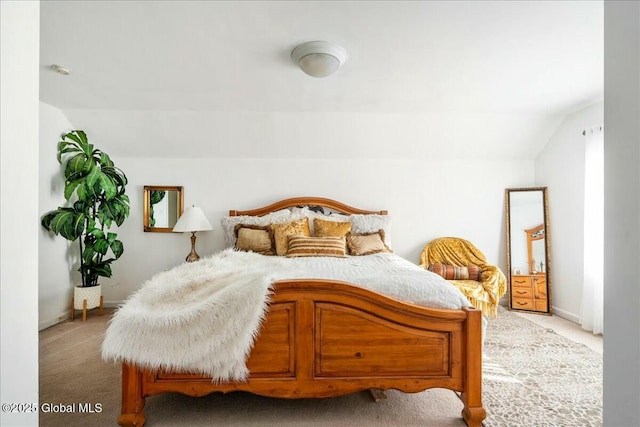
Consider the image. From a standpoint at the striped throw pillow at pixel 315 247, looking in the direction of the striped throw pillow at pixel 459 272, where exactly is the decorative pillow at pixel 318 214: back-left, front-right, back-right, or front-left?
front-left

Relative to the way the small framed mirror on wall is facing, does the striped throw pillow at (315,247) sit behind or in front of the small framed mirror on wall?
in front

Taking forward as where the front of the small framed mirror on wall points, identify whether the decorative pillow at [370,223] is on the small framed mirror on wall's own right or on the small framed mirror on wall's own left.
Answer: on the small framed mirror on wall's own left

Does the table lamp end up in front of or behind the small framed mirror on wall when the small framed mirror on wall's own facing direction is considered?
in front

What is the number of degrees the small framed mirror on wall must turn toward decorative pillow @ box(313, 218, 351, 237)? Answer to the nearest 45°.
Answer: approximately 45° to its left

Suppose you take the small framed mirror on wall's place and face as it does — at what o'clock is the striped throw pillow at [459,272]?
The striped throw pillow is roughly at 10 o'clock from the small framed mirror on wall.

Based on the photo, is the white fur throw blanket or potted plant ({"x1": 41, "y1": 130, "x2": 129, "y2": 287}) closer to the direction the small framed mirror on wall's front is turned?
the white fur throw blanket

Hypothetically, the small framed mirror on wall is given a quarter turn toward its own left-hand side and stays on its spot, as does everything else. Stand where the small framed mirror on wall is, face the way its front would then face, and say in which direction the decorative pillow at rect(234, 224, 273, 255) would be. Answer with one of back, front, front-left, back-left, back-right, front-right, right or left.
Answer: front-right

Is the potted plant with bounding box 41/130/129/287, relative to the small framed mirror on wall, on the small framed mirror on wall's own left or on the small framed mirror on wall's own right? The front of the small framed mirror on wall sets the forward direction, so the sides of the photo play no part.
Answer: on the small framed mirror on wall's own right

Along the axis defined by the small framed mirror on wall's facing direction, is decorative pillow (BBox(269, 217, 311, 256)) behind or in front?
in front

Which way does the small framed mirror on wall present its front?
toward the camera
